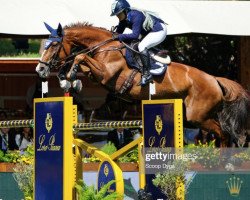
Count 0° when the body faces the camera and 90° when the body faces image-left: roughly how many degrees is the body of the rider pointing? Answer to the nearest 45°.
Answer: approximately 90°

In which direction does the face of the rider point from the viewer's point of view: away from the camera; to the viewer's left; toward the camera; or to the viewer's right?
to the viewer's left

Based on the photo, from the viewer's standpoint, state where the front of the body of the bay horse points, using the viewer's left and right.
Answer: facing to the left of the viewer
